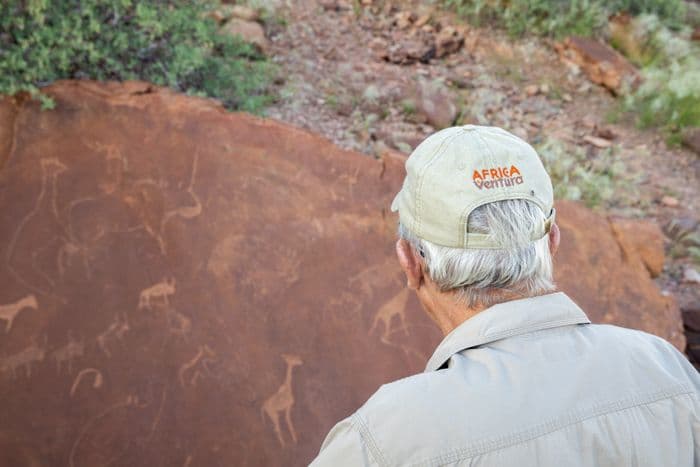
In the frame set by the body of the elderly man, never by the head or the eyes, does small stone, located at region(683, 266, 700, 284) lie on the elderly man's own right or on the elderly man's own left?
on the elderly man's own right

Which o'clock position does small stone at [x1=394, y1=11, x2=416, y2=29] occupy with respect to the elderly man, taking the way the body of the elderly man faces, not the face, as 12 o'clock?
The small stone is roughly at 1 o'clock from the elderly man.

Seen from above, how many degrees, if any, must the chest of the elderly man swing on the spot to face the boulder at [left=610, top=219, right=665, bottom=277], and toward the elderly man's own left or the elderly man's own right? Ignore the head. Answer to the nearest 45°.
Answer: approximately 45° to the elderly man's own right

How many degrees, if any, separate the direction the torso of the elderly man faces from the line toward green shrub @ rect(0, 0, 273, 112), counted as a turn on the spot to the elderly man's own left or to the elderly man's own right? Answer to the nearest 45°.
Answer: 0° — they already face it

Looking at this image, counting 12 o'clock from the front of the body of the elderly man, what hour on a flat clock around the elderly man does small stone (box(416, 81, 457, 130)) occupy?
The small stone is roughly at 1 o'clock from the elderly man.

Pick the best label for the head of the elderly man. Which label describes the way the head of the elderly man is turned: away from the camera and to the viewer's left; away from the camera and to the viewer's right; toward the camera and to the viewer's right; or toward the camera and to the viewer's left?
away from the camera and to the viewer's left

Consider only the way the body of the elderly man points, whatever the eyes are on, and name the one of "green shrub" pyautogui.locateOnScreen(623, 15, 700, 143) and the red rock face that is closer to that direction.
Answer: the red rock face

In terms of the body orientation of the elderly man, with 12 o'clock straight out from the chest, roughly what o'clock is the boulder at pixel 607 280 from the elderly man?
The boulder is roughly at 2 o'clock from the elderly man.

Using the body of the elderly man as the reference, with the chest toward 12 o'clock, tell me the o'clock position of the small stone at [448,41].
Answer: The small stone is roughly at 1 o'clock from the elderly man.

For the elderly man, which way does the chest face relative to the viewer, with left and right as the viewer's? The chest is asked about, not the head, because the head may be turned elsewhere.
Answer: facing away from the viewer and to the left of the viewer

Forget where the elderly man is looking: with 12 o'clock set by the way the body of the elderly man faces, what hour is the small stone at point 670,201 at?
The small stone is roughly at 2 o'clock from the elderly man.

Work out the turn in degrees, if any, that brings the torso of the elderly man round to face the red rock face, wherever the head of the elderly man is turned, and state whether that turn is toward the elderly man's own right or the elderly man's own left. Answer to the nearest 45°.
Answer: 0° — they already face it
